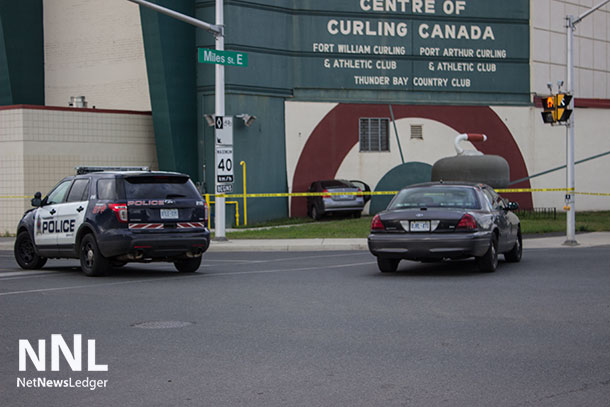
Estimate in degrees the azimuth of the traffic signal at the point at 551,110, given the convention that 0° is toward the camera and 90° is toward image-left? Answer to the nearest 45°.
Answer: approximately 45°

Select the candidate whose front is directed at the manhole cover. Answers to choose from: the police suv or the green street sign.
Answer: the green street sign

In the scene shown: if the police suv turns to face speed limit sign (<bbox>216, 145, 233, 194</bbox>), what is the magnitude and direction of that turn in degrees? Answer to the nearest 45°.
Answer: approximately 45° to its right

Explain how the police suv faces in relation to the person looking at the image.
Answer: facing away from the viewer and to the left of the viewer

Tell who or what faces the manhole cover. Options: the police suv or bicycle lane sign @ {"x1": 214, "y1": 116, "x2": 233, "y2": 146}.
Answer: the bicycle lane sign

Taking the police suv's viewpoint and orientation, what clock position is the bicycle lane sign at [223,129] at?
The bicycle lane sign is roughly at 2 o'clock from the police suv.

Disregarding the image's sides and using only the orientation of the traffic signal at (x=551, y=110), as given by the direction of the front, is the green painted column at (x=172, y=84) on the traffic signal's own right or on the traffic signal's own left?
on the traffic signal's own right
